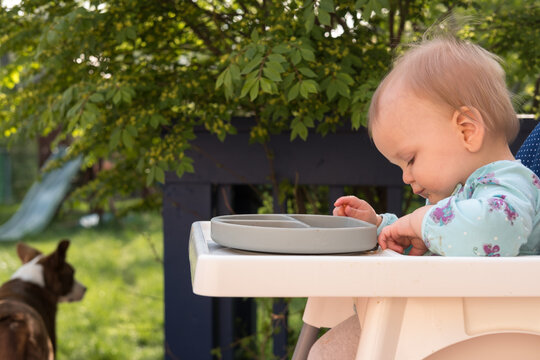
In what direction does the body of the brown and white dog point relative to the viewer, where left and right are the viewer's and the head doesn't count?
facing away from the viewer and to the right of the viewer

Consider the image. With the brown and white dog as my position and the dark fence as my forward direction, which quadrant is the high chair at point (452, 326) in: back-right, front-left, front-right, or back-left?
front-right

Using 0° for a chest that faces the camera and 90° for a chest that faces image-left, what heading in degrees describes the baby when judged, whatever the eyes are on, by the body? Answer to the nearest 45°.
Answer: approximately 90°

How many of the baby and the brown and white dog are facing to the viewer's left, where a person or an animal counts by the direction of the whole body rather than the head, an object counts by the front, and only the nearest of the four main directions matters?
1

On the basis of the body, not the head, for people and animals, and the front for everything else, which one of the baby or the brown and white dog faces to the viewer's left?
the baby

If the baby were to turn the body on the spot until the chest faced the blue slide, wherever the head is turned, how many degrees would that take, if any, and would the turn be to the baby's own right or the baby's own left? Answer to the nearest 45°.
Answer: approximately 45° to the baby's own right

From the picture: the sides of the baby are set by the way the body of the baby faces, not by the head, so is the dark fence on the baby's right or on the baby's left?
on the baby's right
